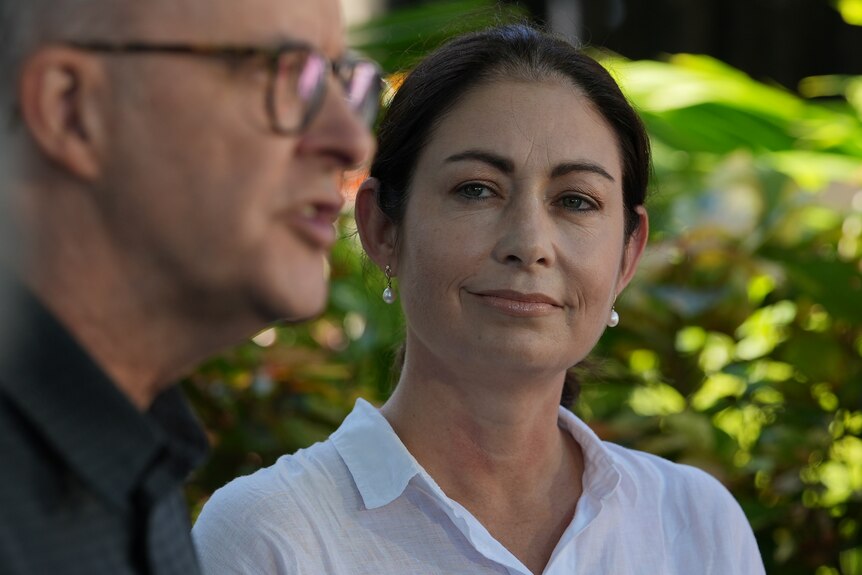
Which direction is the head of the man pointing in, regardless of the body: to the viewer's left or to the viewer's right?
to the viewer's right

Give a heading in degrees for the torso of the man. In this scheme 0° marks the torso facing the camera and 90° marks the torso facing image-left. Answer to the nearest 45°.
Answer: approximately 270°

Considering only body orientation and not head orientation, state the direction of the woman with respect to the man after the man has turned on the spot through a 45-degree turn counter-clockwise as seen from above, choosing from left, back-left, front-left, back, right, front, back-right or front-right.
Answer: front

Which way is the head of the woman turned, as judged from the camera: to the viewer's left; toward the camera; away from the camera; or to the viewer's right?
toward the camera
